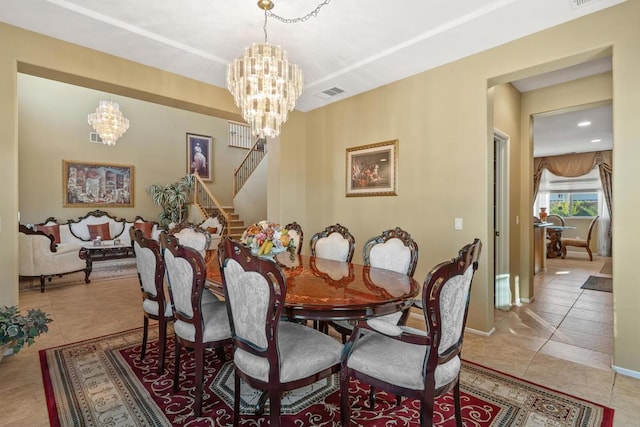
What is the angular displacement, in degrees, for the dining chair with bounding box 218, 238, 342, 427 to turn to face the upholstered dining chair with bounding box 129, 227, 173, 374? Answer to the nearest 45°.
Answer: approximately 90° to its left

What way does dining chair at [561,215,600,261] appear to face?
to the viewer's left

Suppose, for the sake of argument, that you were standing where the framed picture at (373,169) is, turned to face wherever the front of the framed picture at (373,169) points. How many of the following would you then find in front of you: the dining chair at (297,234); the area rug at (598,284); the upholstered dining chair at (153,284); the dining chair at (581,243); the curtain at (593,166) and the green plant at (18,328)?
3

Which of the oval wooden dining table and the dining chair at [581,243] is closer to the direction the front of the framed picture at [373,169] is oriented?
the oval wooden dining table

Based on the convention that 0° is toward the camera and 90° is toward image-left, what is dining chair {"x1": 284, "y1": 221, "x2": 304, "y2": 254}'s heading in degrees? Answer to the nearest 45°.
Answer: approximately 45°

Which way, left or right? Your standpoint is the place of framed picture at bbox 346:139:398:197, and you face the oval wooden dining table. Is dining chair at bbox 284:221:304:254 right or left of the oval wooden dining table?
right

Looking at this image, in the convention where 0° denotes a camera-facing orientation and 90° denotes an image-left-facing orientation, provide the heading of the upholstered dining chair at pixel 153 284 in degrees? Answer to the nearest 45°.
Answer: approximately 225°

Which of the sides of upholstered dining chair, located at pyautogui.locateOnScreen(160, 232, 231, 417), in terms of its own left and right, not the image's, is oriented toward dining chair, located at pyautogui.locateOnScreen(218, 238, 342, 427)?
right

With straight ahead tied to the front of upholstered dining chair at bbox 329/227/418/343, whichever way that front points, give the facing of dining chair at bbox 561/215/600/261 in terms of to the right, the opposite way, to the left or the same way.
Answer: to the right
